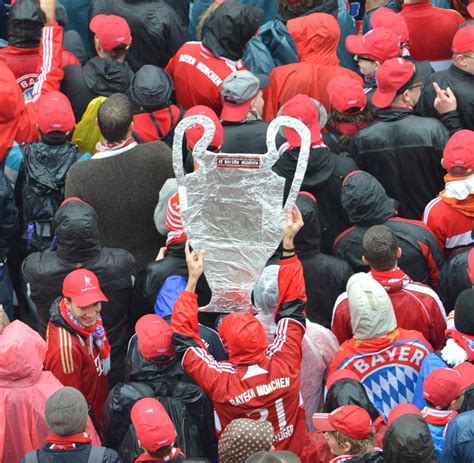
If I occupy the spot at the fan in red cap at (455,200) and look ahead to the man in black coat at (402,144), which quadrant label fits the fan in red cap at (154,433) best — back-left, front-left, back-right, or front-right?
back-left

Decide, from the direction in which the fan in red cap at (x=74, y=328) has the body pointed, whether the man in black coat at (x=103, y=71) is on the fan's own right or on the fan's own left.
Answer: on the fan's own left

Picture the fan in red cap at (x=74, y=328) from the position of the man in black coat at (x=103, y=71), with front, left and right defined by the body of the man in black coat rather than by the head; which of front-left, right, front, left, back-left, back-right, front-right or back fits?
back-left

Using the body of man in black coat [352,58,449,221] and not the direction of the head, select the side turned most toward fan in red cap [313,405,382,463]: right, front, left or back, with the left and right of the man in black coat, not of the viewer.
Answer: back

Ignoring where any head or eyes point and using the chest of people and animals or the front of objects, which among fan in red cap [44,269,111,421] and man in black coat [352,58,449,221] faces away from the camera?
the man in black coat

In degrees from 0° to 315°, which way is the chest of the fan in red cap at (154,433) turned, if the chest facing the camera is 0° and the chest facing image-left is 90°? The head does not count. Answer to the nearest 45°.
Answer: approximately 180°

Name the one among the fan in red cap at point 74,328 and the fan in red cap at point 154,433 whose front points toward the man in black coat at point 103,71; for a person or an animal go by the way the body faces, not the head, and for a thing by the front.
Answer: the fan in red cap at point 154,433

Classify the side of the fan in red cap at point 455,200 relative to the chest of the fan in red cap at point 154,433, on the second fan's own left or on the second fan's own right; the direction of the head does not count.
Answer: on the second fan's own right
